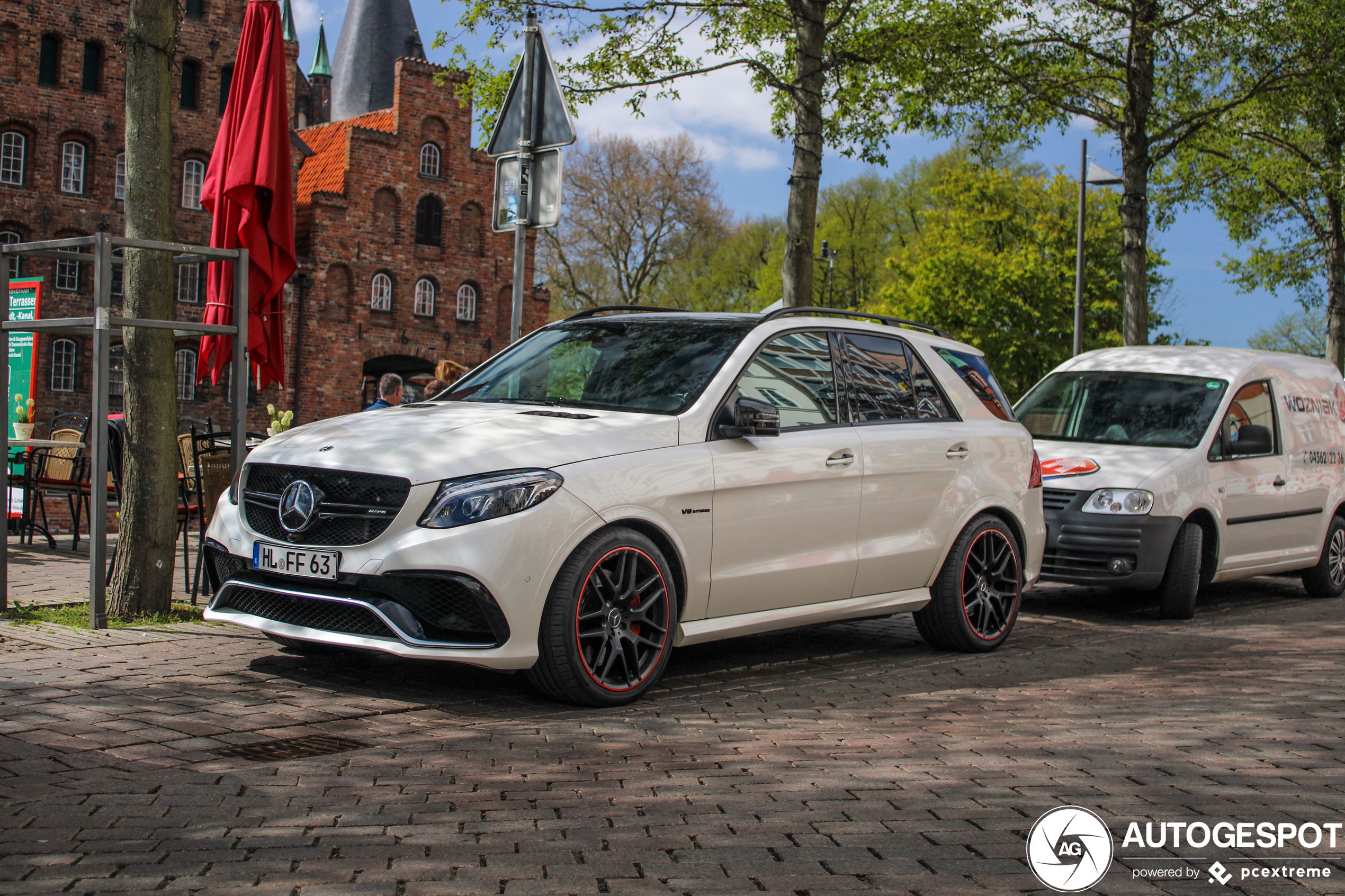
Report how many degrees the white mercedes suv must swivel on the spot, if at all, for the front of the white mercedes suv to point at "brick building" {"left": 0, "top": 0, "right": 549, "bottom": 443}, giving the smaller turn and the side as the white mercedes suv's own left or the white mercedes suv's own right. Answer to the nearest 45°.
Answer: approximately 135° to the white mercedes suv's own right

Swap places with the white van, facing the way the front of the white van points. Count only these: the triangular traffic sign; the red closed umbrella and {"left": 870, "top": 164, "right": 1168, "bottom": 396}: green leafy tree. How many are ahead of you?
2

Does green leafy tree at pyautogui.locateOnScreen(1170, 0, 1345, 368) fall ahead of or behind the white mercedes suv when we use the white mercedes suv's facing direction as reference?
behind

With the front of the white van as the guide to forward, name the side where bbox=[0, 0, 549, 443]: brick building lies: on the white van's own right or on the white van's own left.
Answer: on the white van's own right

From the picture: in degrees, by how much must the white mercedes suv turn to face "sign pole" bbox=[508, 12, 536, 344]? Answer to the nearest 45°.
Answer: approximately 135° to its right

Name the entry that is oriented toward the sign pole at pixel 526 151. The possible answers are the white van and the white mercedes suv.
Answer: the white van

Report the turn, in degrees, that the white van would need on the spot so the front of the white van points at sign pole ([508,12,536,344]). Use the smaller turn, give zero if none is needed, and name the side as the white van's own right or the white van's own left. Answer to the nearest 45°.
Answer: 0° — it already faces it

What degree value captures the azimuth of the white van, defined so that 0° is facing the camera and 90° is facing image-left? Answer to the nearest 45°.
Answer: approximately 45°

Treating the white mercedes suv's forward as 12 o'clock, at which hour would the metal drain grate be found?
The metal drain grate is roughly at 12 o'clock from the white mercedes suv.

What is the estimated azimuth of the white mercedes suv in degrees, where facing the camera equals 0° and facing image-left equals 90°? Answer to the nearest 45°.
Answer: approximately 45°

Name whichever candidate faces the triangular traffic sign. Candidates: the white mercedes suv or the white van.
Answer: the white van

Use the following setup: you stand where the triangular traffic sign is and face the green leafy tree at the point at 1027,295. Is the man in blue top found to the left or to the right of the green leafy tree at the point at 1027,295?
left
